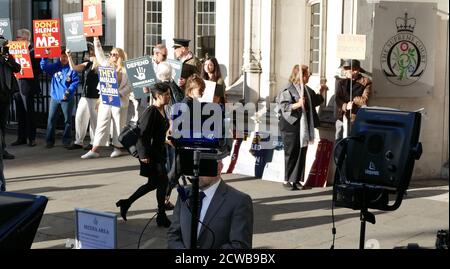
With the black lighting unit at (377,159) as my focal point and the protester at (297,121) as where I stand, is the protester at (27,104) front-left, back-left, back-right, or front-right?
back-right

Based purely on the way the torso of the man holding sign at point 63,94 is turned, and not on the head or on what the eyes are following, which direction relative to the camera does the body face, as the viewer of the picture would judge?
toward the camera

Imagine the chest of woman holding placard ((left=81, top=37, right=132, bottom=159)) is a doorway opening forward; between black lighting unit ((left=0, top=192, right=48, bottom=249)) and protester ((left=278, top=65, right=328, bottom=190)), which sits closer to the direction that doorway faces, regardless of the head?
the black lighting unit

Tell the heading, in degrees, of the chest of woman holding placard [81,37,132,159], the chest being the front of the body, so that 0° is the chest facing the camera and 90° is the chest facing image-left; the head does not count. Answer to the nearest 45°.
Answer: approximately 45°

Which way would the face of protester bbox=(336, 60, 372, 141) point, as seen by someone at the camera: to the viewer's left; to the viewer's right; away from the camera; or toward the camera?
toward the camera

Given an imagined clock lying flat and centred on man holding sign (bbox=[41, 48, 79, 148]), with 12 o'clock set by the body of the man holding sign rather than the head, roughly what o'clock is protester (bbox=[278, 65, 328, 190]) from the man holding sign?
The protester is roughly at 11 o'clock from the man holding sign.

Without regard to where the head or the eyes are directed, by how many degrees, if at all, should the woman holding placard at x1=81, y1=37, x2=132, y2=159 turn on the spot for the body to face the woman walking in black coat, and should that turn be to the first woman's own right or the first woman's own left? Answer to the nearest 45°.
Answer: approximately 45° to the first woman's own left

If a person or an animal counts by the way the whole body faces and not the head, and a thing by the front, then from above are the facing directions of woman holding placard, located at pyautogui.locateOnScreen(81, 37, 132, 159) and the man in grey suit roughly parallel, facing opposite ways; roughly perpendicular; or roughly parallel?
roughly parallel

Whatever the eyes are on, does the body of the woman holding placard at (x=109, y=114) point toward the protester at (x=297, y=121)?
no

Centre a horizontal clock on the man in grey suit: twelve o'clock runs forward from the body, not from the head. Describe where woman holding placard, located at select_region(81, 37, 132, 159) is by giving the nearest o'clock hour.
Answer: The woman holding placard is roughly at 4 o'clock from the man in grey suit.

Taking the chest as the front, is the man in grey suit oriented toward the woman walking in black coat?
no

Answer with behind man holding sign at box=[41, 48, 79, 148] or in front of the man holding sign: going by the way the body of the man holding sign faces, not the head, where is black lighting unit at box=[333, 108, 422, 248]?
in front

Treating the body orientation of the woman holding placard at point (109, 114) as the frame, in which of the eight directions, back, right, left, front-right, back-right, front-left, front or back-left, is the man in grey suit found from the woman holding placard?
front-left

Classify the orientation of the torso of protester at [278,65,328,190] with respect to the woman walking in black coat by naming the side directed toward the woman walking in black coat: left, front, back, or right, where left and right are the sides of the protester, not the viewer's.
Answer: right

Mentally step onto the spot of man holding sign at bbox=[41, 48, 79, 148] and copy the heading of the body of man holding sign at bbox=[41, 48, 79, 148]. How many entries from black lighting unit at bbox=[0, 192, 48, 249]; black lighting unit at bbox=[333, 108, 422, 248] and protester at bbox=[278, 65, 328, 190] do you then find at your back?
0

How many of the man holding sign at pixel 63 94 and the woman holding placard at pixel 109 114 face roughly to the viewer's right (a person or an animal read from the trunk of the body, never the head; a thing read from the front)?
0

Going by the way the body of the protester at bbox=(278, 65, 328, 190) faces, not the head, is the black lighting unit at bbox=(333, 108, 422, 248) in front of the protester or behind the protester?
in front

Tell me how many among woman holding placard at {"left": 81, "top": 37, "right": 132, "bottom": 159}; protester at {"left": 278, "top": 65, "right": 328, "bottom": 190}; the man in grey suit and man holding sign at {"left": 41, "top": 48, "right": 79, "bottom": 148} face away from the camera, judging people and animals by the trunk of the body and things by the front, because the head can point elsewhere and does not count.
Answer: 0

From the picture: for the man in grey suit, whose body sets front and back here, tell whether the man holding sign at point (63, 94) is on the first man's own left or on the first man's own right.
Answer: on the first man's own right

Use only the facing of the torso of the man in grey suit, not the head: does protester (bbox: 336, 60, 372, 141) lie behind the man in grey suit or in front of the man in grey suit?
behind

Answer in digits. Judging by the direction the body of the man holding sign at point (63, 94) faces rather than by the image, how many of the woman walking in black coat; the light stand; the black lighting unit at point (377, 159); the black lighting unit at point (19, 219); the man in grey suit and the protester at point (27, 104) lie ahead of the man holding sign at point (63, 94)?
5
